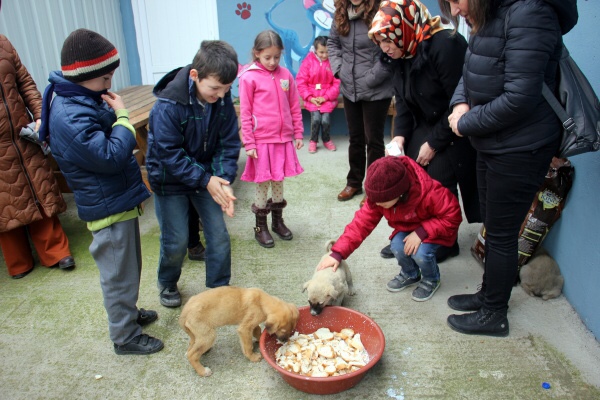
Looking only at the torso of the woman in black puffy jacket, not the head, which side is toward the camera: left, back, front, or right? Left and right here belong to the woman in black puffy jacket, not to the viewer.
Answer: left

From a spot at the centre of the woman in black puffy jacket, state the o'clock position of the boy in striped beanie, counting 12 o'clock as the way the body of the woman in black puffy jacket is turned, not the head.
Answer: The boy in striped beanie is roughly at 11 o'clock from the woman in black puffy jacket.

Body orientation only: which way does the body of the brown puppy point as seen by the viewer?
to the viewer's right

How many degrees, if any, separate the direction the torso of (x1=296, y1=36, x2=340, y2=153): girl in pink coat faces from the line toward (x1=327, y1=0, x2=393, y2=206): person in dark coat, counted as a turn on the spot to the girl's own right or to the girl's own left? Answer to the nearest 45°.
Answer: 0° — they already face them

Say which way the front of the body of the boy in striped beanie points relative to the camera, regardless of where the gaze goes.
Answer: to the viewer's right

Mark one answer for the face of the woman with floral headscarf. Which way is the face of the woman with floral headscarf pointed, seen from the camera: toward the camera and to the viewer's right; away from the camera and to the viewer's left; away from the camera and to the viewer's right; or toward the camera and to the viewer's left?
toward the camera and to the viewer's left

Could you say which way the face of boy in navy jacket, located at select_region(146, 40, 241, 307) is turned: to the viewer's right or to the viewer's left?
to the viewer's right

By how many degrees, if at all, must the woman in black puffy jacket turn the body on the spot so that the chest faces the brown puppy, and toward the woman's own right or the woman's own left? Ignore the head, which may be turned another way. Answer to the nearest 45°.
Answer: approximately 45° to the woman's own left
